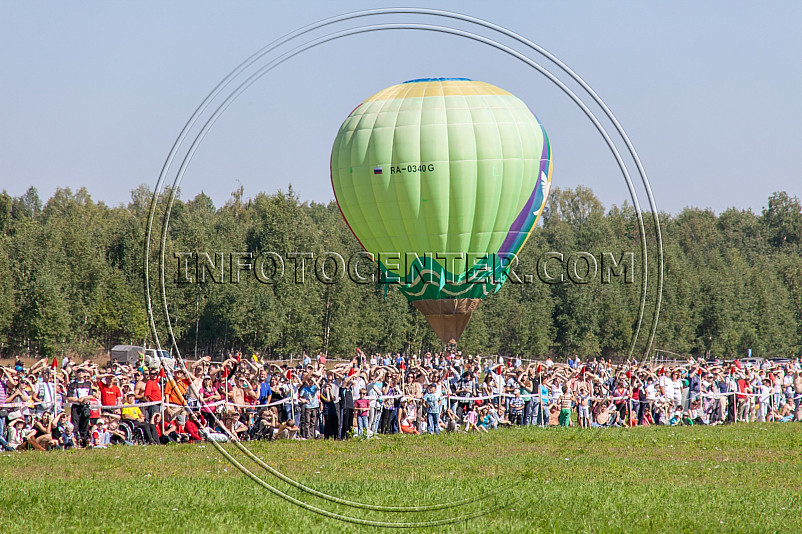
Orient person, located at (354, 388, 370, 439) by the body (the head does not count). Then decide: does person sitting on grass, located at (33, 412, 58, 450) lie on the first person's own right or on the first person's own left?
on the first person's own right

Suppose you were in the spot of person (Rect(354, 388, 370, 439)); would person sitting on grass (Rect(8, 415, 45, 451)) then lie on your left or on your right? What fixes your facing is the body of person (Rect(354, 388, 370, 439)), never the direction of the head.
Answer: on your right

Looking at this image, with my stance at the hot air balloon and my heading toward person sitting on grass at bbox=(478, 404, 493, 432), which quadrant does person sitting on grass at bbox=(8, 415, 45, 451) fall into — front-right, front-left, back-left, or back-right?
front-right

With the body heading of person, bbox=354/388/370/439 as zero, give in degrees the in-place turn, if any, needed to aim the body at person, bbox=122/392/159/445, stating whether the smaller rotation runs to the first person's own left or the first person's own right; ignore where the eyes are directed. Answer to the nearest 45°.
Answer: approximately 45° to the first person's own right

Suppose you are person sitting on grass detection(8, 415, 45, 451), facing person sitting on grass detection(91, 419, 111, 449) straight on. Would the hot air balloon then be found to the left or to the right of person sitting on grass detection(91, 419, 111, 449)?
left

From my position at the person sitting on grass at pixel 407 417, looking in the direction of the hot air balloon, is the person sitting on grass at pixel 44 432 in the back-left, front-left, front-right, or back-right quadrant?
back-left

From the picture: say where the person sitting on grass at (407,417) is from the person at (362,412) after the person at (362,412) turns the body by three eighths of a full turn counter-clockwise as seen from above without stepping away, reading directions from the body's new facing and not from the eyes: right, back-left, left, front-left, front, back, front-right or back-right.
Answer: front

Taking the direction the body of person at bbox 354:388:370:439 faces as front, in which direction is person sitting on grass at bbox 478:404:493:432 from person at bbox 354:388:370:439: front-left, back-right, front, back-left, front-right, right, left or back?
back-left

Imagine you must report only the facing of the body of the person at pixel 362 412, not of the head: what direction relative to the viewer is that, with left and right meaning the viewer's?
facing the viewer

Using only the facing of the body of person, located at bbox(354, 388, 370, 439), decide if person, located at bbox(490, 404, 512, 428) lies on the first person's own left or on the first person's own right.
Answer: on the first person's own left
